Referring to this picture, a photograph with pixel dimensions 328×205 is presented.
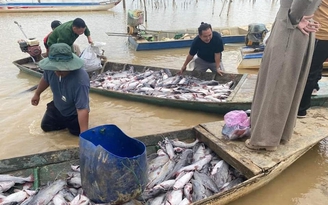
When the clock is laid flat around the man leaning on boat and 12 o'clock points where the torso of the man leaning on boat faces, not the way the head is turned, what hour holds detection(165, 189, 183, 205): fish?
The fish is roughly at 12 o'clock from the man leaning on boat.

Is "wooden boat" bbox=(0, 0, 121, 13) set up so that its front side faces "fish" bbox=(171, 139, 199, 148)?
no

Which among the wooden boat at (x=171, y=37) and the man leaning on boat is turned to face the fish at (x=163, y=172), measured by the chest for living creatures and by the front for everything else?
the man leaning on boat

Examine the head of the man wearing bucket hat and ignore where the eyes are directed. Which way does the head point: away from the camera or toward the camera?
toward the camera

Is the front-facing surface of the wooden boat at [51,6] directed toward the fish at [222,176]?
no

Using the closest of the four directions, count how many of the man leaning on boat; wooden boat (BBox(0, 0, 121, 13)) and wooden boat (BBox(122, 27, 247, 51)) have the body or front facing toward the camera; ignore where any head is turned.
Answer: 1

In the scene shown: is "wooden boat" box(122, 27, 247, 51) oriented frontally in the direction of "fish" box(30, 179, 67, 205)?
no

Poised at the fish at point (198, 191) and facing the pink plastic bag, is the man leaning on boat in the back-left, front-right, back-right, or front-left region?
front-left

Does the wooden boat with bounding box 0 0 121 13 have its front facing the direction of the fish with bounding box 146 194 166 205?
no

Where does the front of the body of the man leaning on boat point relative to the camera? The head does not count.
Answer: toward the camera

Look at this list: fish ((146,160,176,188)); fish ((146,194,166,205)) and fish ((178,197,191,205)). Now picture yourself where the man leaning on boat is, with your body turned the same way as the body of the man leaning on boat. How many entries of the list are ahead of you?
3

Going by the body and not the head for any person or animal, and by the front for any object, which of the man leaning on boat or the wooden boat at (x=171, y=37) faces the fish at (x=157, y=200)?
the man leaning on boat
